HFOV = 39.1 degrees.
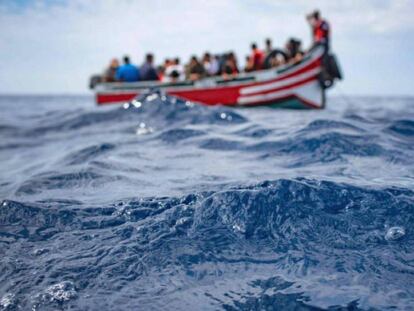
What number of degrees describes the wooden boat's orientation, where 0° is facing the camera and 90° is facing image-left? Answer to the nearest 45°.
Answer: approximately 270°
